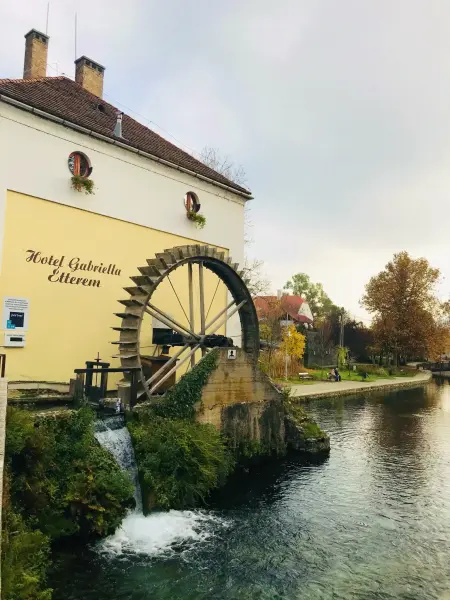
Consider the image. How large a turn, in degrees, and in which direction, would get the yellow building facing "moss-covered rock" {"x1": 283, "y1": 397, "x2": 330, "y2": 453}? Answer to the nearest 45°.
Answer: approximately 45° to its left

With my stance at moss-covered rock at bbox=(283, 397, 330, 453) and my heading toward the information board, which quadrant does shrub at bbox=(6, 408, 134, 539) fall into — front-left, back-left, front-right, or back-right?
front-left

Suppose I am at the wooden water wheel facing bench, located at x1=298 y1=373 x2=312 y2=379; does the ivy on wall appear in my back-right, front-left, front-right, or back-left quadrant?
back-right

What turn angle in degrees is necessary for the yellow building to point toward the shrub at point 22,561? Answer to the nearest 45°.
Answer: approximately 45° to its right

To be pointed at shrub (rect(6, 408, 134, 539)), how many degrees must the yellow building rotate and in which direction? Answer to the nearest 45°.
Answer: approximately 45° to its right

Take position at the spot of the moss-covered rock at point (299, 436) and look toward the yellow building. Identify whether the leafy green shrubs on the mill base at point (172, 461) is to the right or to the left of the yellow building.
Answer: left

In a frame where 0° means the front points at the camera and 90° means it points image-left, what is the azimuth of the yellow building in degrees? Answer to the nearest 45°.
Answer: approximately 315°

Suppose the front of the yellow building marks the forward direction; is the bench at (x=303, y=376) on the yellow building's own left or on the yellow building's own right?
on the yellow building's own left

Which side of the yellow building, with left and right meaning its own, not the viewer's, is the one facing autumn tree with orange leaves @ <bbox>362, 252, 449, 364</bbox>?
left
